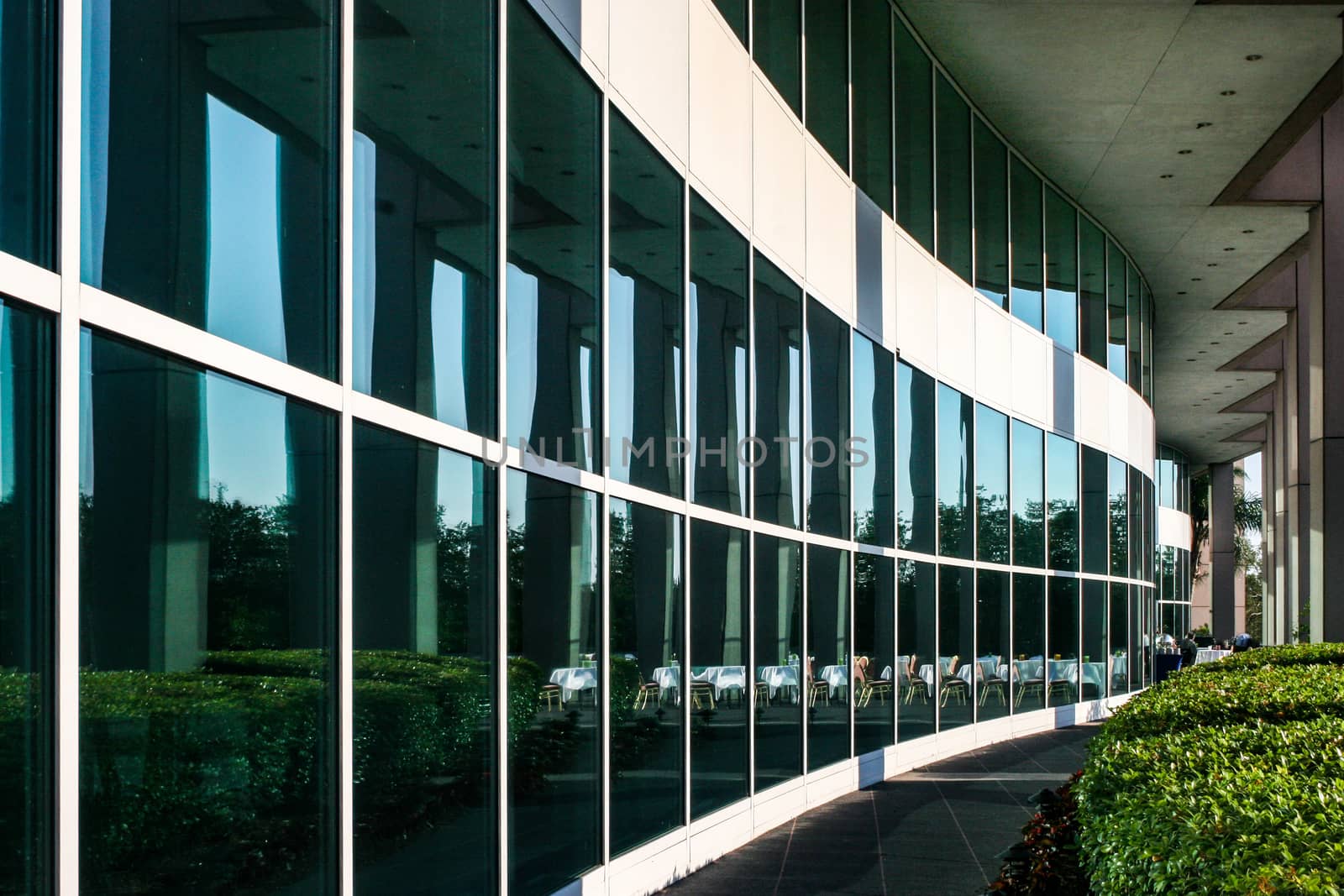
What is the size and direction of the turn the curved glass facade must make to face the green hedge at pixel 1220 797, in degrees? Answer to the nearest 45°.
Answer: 0° — it already faces it

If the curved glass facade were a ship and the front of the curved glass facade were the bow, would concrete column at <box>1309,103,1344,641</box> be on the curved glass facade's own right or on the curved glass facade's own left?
on the curved glass facade's own left

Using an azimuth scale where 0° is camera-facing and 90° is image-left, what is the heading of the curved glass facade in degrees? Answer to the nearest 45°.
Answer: approximately 315°

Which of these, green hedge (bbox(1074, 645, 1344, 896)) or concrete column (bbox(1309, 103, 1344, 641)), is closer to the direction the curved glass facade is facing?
the green hedge
